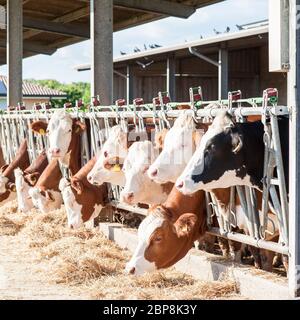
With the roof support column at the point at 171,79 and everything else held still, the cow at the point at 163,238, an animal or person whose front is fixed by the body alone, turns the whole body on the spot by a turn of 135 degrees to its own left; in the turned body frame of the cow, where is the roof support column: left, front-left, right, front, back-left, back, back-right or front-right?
left

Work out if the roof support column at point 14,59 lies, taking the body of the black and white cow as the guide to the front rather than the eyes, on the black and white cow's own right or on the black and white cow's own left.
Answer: on the black and white cow's own right

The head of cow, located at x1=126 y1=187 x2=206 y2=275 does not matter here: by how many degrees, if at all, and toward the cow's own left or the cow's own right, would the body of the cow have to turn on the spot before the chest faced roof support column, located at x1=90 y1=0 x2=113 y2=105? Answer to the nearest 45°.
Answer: approximately 135° to the cow's own right

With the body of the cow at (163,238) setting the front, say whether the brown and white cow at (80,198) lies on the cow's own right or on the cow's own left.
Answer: on the cow's own right

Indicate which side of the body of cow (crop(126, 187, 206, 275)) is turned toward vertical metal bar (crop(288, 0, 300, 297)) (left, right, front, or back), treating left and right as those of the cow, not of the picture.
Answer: left

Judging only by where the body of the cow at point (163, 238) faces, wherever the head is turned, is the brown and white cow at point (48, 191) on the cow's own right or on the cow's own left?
on the cow's own right

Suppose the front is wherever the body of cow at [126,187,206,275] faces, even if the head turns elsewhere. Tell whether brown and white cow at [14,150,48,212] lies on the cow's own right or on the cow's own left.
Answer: on the cow's own right

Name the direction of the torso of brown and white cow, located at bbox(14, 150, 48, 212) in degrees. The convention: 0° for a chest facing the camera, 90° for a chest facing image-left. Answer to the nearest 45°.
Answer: approximately 45°

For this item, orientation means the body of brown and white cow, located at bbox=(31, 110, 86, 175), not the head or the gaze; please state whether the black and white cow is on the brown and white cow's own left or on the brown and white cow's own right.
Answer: on the brown and white cow's own left

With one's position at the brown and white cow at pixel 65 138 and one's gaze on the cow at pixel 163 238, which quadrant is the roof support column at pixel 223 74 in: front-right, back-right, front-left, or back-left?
back-left

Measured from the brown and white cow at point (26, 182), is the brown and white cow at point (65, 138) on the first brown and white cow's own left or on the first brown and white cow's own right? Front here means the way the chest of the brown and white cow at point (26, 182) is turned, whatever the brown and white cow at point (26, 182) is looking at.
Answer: on the first brown and white cow's own left
